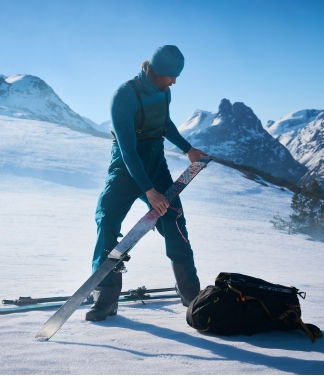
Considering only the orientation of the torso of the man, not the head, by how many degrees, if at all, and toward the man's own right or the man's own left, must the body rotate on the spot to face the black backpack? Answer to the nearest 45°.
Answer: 0° — they already face it

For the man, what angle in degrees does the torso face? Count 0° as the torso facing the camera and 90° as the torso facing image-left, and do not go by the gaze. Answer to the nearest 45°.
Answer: approximately 315°
